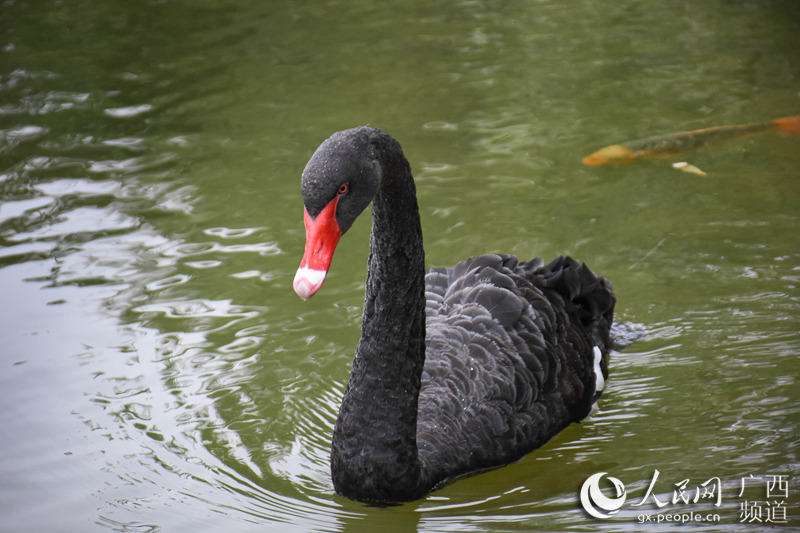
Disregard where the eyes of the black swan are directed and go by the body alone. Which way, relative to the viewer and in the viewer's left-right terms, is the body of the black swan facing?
facing the viewer and to the left of the viewer

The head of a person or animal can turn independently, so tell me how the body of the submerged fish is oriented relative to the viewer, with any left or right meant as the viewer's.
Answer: facing to the left of the viewer

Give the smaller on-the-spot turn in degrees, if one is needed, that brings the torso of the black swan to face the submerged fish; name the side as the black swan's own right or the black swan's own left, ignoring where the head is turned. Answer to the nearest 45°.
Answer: approximately 180°

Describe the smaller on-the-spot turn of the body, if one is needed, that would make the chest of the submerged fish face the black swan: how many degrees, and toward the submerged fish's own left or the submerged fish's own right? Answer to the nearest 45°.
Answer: approximately 90° to the submerged fish's own left

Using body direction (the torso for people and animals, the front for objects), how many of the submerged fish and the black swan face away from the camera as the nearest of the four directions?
0
